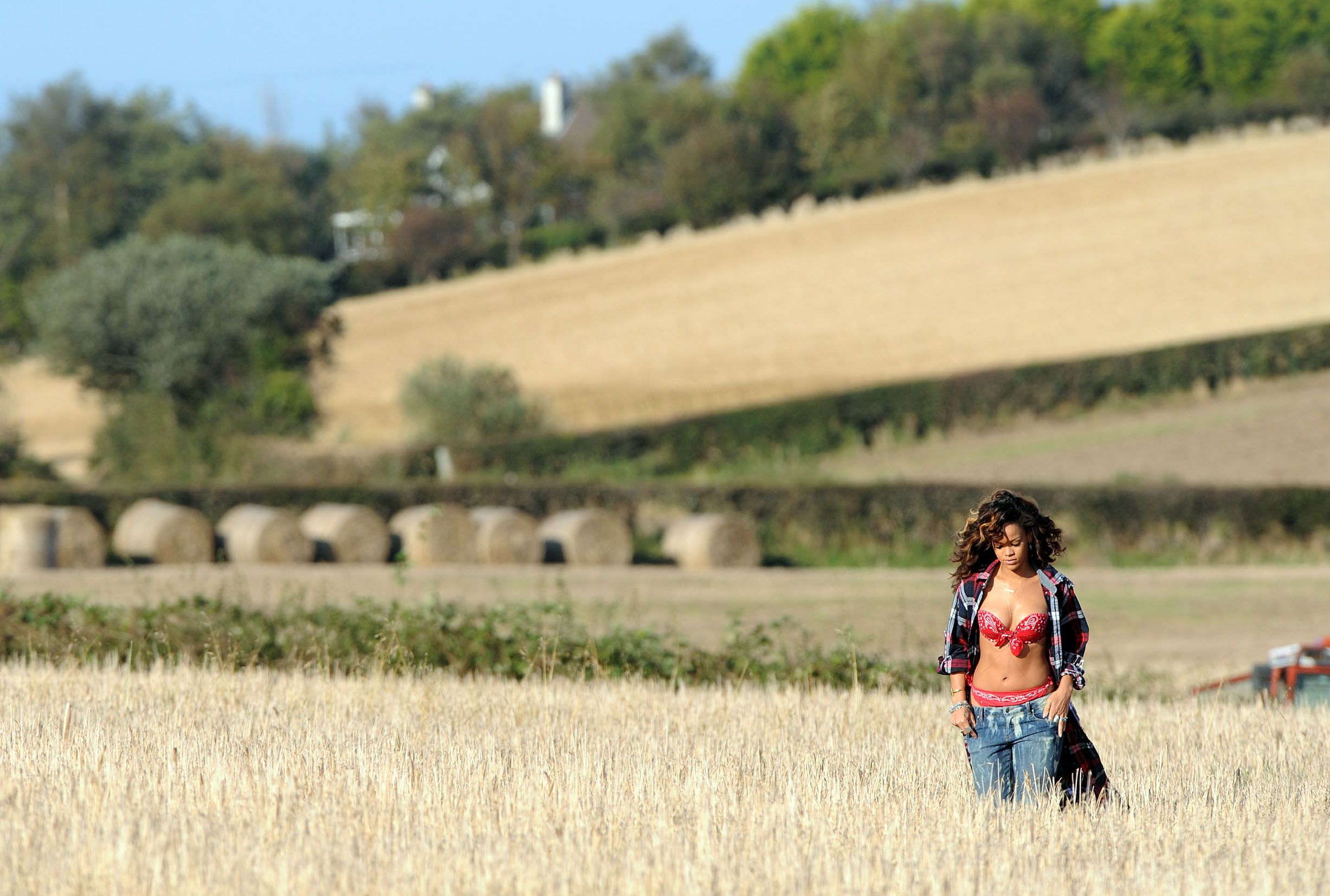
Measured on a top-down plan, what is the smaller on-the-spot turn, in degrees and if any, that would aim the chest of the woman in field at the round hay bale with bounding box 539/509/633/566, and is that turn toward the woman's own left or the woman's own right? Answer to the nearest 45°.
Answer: approximately 180°

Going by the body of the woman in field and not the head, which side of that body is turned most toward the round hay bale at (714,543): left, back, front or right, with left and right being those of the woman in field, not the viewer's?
back

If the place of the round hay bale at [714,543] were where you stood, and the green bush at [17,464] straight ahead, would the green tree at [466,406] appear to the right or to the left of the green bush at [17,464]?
right

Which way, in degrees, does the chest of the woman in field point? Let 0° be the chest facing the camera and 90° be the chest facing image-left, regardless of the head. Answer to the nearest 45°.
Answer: approximately 0°

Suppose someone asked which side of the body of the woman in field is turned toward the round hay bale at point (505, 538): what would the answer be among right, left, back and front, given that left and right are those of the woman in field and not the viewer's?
back

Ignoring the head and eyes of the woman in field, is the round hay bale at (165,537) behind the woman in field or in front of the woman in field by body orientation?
behind

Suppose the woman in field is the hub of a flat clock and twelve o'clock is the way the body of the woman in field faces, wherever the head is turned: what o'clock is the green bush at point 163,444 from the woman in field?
The green bush is roughly at 5 o'clock from the woman in field.

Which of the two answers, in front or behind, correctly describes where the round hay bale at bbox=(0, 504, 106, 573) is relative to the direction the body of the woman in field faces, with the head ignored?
behind
